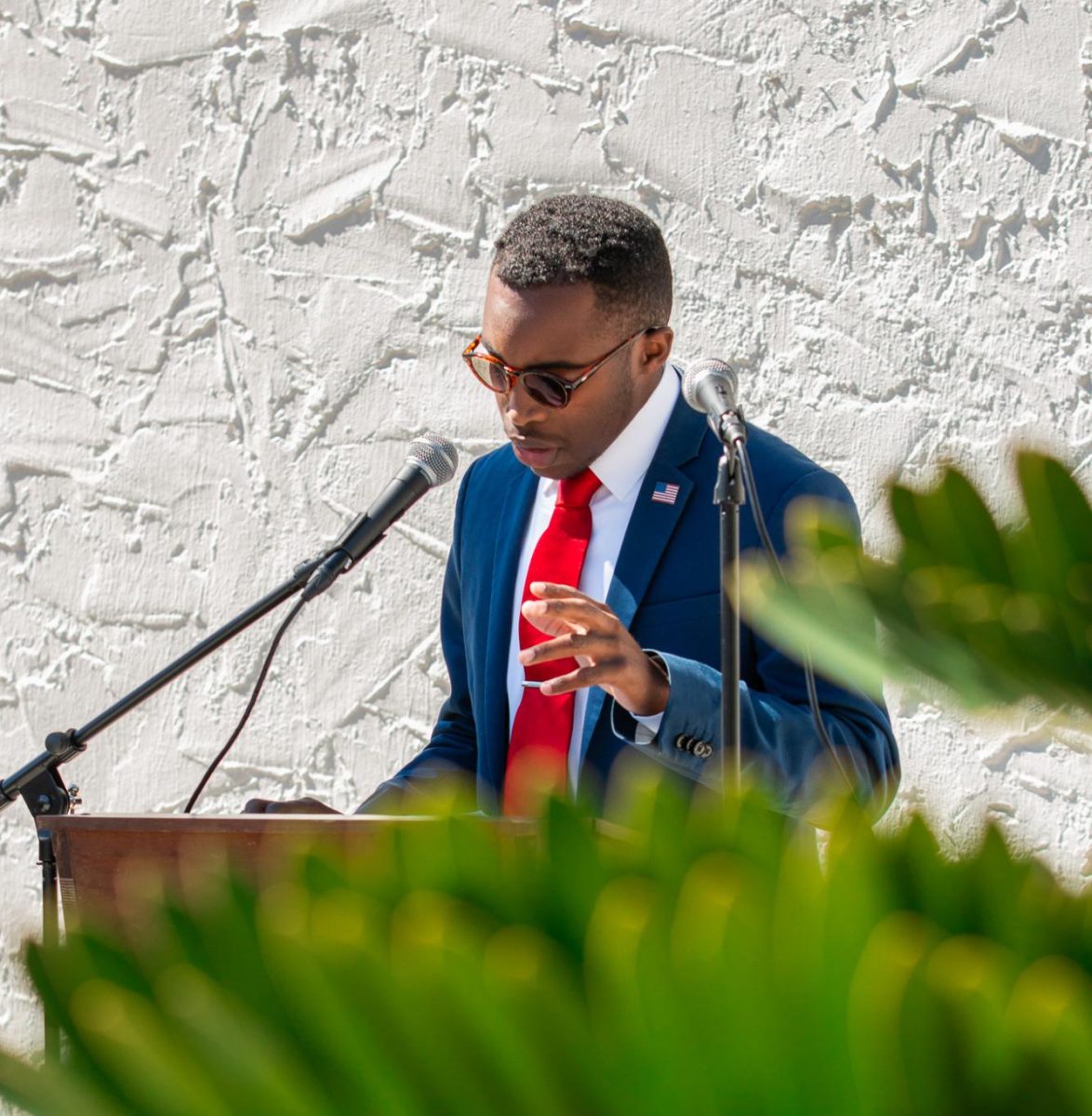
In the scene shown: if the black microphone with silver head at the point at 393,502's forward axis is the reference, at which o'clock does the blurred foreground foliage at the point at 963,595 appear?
The blurred foreground foliage is roughly at 3 o'clock from the black microphone with silver head.

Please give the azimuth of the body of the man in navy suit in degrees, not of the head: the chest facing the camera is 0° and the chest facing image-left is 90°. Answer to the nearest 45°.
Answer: approximately 45°

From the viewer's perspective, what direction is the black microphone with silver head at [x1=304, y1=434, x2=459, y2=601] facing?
to the viewer's right

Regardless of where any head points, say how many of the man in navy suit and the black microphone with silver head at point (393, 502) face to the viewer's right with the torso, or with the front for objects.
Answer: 1

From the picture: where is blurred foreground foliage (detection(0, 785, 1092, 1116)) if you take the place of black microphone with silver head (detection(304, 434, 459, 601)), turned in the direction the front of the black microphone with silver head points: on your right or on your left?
on your right

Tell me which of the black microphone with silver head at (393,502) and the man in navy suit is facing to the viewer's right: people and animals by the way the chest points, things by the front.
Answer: the black microphone with silver head
